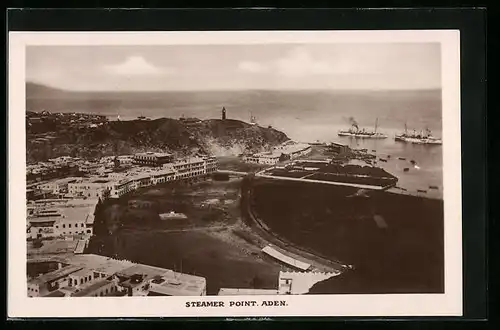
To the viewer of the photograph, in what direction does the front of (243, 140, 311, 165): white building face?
facing the viewer and to the right of the viewer
